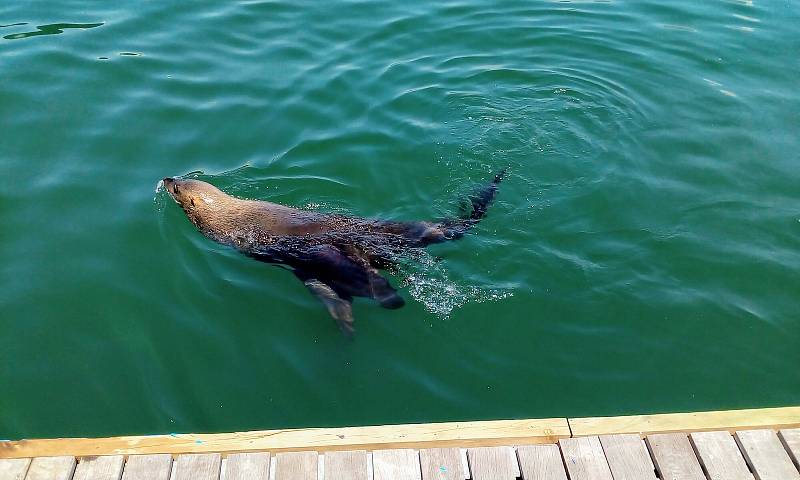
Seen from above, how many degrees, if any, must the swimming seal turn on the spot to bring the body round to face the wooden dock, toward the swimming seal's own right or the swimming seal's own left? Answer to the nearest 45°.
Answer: approximately 90° to the swimming seal's own left

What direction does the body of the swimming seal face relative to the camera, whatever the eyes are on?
to the viewer's left
